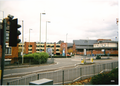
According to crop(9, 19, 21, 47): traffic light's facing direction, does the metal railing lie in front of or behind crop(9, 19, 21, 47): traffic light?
in front
